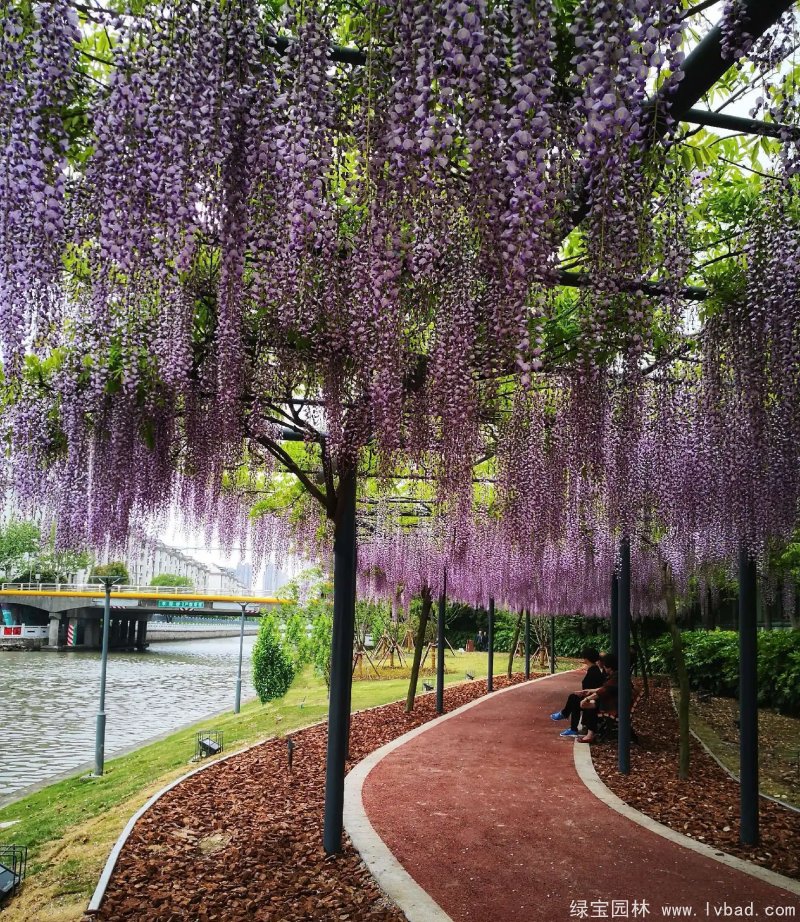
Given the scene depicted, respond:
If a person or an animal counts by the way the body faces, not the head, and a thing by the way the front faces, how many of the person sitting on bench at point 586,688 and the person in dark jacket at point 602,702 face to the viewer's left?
2

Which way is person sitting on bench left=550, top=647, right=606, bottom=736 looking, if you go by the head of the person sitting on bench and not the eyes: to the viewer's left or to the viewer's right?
to the viewer's left

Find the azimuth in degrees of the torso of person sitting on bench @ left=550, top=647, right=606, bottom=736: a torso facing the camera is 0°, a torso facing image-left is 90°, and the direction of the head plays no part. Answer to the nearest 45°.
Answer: approximately 90°

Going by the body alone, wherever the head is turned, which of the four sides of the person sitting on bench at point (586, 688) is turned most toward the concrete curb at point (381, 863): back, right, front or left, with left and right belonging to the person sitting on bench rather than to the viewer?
left

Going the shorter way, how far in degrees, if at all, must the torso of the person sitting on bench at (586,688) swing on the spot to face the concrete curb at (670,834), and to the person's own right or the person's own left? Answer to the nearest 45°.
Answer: approximately 90° to the person's own left

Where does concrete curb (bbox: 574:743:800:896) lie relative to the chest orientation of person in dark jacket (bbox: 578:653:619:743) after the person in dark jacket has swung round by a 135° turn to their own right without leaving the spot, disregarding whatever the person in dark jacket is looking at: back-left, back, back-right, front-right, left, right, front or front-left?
back-right

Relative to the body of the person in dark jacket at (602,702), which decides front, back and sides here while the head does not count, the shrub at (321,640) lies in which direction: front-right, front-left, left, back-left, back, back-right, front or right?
front-right

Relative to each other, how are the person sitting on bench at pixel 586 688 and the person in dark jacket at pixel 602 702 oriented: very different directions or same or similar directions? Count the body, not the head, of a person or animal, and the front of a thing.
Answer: same or similar directions

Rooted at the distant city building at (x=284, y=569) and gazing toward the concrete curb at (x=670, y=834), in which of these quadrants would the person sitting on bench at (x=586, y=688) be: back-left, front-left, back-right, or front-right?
front-left

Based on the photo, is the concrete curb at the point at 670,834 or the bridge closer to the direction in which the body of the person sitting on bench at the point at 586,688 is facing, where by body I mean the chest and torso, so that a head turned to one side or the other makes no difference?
the bridge

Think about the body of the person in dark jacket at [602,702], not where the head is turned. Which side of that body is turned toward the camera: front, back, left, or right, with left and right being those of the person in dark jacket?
left
